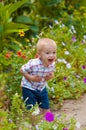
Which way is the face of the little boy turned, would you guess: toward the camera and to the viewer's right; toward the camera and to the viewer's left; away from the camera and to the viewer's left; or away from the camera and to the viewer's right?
toward the camera and to the viewer's right

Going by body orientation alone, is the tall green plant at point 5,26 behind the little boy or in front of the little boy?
behind

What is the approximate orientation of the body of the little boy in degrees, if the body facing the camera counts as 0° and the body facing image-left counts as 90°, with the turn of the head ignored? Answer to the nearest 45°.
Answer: approximately 315°
